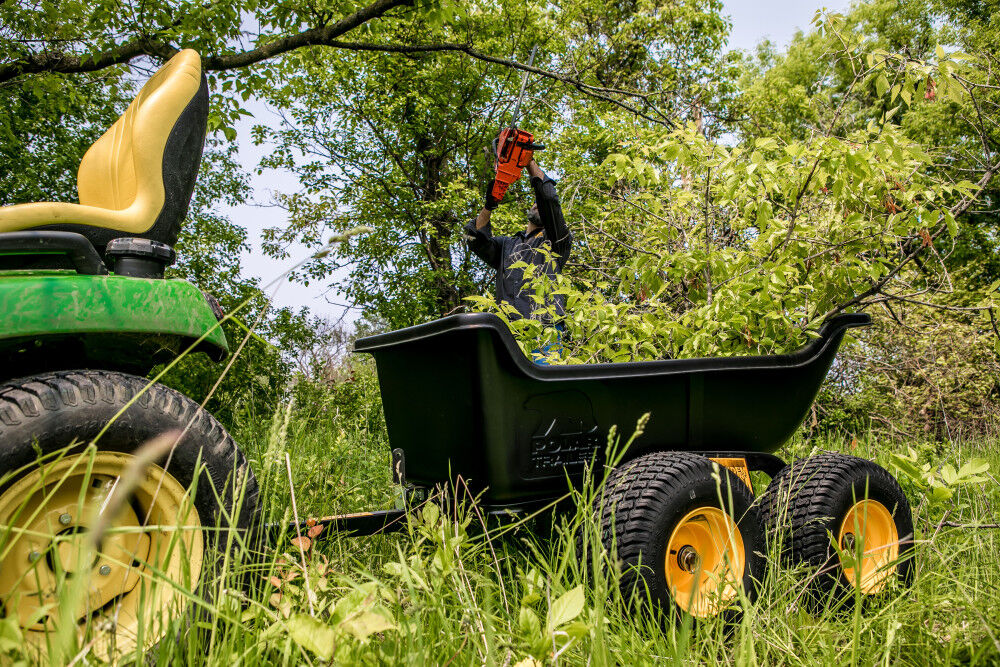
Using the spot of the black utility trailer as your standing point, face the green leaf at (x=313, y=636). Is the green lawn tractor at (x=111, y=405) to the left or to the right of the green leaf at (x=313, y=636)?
right

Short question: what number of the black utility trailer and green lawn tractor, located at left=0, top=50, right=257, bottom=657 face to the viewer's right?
0

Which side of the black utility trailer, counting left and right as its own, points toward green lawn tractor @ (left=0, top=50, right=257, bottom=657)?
front

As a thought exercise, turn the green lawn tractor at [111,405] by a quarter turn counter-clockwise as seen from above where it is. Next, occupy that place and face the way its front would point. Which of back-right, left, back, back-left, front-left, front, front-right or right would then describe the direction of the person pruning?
back-left

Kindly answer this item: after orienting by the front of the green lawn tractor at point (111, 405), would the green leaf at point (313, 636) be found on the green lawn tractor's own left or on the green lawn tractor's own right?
on the green lawn tractor's own left

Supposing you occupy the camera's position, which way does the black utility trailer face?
facing the viewer and to the left of the viewer

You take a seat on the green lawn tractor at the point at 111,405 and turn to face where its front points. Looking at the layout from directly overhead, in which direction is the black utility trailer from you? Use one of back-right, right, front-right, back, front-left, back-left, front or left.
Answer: back

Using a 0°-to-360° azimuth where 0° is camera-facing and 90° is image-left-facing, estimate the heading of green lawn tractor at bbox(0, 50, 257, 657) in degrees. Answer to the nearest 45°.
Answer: approximately 90°
